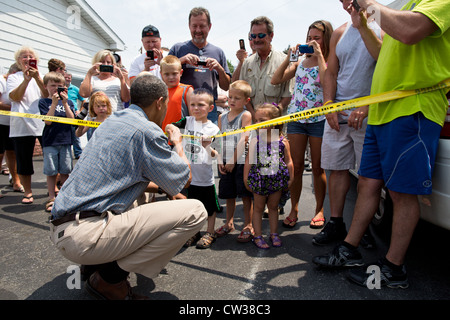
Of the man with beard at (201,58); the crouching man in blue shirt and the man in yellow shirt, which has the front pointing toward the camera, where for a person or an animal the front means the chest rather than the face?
the man with beard

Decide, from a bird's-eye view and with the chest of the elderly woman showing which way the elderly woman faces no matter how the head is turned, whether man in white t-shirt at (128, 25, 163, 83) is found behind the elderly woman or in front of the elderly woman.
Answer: in front

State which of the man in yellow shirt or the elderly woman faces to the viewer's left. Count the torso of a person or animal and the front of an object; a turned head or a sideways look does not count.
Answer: the man in yellow shirt

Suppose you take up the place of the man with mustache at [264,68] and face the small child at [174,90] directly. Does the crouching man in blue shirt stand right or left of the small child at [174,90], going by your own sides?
left

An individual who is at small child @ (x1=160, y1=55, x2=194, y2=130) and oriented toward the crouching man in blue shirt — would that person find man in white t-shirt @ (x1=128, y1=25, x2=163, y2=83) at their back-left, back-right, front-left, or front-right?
back-right

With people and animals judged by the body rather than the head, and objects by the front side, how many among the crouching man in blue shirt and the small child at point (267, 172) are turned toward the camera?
1

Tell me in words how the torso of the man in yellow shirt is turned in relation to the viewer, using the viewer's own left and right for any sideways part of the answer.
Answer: facing to the left of the viewer

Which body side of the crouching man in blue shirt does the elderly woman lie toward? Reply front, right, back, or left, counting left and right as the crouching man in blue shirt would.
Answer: left

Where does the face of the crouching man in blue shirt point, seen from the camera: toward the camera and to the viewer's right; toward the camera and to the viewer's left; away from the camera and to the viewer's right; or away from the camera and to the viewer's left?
away from the camera and to the viewer's right

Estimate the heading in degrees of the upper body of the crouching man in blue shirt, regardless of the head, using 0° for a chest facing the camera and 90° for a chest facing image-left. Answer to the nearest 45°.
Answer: approximately 225°

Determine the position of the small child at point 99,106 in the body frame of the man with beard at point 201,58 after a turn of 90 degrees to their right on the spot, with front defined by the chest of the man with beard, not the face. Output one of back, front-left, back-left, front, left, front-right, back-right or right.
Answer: front

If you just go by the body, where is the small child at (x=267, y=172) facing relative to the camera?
toward the camera

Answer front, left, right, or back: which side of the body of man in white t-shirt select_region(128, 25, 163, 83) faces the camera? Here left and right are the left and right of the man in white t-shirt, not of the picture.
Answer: front

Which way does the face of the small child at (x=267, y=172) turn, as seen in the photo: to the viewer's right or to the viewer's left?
to the viewer's left
